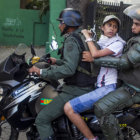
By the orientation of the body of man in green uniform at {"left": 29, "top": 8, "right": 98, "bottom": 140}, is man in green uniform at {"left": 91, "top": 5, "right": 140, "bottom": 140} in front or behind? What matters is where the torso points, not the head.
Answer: behind

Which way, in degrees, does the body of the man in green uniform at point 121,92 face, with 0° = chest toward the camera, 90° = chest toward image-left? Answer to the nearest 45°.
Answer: approximately 90°

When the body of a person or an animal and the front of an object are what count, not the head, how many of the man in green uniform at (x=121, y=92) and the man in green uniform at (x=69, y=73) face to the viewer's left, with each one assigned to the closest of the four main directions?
2

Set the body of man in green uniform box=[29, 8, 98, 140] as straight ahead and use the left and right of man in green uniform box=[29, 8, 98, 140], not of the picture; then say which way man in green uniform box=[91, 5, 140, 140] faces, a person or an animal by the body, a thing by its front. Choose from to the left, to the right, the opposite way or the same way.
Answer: the same way

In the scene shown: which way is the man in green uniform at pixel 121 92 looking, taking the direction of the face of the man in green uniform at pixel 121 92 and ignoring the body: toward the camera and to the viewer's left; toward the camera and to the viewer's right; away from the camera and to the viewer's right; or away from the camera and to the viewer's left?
toward the camera and to the viewer's left

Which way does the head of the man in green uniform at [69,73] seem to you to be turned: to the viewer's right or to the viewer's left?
to the viewer's left

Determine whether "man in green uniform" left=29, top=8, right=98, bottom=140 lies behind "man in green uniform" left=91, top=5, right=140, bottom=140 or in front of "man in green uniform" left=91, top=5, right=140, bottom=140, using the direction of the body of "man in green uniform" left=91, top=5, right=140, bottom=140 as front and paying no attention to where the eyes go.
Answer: in front

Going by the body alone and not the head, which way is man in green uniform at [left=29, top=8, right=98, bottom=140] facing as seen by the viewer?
to the viewer's left
